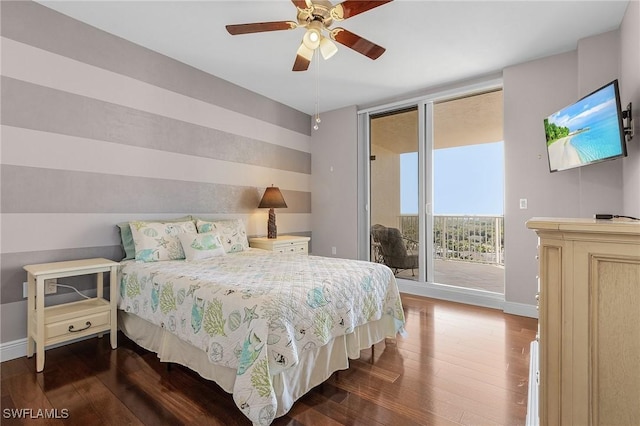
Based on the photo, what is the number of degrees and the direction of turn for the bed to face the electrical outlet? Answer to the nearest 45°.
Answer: approximately 180°

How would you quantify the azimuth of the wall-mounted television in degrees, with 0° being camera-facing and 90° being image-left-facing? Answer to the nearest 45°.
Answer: approximately 45°

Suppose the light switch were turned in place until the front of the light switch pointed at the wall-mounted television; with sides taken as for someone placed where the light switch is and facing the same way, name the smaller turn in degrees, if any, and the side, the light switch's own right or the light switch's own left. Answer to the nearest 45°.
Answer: approximately 45° to the light switch's own left

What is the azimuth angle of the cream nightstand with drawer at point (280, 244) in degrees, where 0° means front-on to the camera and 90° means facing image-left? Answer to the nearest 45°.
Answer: approximately 315°

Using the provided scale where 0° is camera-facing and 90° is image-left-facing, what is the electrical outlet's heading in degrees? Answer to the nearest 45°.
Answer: approximately 315°

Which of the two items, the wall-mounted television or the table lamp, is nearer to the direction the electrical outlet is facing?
the wall-mounted television

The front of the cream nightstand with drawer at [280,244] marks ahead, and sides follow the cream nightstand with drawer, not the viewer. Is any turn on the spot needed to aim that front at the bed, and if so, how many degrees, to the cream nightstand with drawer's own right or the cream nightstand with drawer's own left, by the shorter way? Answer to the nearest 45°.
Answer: approximately 45° to the cream nightstand with drawer's own right

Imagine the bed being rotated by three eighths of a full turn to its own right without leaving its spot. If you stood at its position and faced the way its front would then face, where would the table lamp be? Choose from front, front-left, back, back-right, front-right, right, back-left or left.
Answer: right
